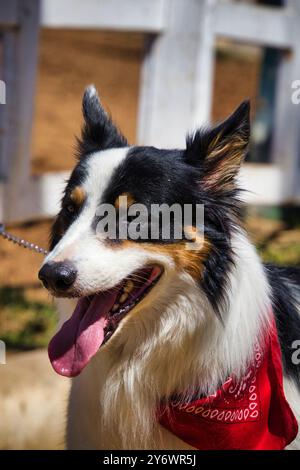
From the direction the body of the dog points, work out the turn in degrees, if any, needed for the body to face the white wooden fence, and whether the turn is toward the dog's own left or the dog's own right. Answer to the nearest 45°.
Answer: approximately 135° to the dog's own right
